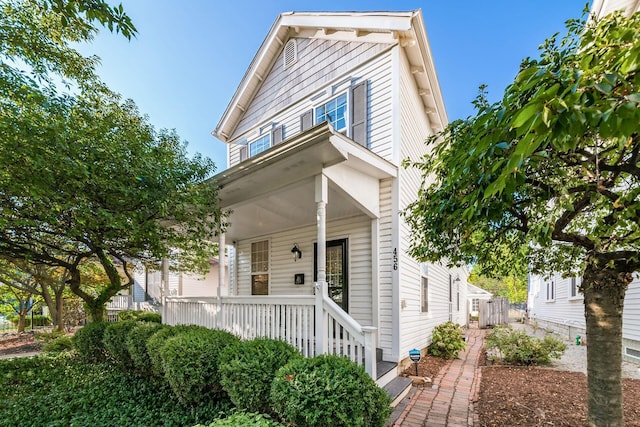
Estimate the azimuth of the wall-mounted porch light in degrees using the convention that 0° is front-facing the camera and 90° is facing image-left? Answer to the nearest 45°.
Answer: approximately 45°

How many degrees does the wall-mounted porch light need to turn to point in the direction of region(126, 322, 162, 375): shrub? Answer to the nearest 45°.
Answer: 0° — it already faces it

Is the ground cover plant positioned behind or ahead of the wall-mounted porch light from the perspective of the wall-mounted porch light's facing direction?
ahead

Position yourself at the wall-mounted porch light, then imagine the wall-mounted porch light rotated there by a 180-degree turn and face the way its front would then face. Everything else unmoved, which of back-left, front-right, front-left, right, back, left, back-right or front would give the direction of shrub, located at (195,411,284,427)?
back-right

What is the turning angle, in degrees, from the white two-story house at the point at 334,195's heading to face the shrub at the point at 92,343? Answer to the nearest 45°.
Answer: approximately 45° to its right

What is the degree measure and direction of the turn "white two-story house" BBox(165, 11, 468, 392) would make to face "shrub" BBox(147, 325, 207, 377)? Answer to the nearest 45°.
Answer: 0° — it already faces it

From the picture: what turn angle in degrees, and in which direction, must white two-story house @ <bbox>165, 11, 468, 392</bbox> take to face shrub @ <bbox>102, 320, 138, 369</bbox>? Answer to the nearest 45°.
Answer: approximately 45° to its right

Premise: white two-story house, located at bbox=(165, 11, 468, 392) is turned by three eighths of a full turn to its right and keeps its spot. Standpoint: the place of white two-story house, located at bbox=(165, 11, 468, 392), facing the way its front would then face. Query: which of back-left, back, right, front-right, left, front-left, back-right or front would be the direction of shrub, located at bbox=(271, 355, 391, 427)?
back

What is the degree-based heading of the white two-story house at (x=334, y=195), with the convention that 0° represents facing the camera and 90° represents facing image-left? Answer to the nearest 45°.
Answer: approximately 45°
